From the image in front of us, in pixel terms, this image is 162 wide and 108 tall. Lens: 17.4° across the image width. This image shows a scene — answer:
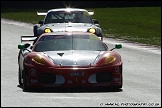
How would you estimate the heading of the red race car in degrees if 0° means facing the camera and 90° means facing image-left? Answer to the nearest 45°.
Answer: approximately 0°

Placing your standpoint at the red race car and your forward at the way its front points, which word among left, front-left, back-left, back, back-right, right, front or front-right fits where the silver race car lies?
back

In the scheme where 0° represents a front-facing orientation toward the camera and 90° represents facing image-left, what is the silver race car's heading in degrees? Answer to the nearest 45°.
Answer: approximately 0°

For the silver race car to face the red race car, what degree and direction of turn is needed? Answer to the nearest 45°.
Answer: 0° — it already faces it

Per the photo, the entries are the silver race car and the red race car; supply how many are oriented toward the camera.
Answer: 2
